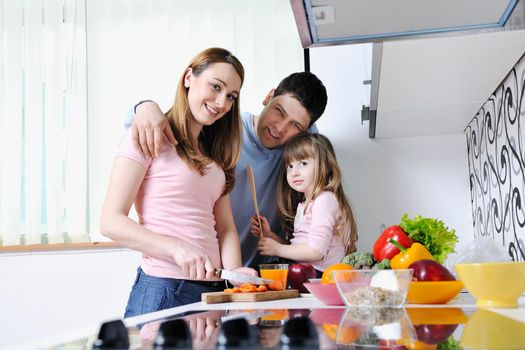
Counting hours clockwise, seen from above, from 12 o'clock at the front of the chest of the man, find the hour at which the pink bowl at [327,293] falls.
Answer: The pink bowl is roughly at 12 o'clock from the man.

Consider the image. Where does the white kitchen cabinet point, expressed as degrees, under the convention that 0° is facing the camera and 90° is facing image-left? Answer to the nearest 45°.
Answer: approximately 90°

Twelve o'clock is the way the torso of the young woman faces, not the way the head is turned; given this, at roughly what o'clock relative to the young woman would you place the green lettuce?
The green lettuce is roughly at 11 o'clock from the young woman.

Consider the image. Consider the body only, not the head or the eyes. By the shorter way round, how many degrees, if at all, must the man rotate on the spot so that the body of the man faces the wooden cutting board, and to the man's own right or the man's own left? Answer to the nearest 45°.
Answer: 0° — they already face it

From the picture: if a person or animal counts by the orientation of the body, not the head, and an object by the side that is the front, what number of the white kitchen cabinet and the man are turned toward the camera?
1

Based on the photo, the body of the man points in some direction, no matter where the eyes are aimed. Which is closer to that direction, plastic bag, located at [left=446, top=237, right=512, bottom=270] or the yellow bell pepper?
the yellow bell pepper

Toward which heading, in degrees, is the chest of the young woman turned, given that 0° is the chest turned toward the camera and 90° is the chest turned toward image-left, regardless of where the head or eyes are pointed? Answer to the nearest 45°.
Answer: approximately 315°

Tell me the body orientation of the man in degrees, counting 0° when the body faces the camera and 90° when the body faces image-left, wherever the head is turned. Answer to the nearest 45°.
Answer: approximately 0°

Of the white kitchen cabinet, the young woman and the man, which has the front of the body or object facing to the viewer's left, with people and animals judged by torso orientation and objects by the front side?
the white kitchen cabinet
